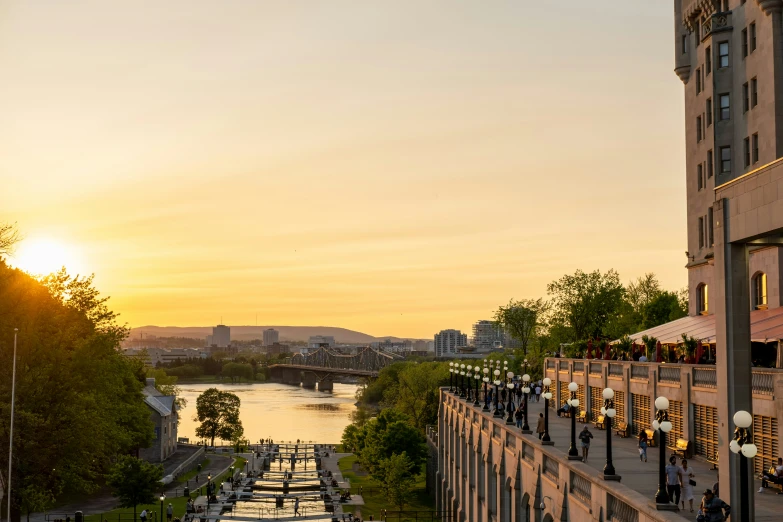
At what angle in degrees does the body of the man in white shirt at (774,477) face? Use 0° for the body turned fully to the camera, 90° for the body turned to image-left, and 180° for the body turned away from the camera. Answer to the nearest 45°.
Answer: approximately 90°

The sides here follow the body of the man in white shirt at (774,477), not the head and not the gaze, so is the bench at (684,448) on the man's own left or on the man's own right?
on the man's own right

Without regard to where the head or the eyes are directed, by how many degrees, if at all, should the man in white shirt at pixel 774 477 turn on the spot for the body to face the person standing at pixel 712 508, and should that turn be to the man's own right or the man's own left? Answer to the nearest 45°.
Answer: approximately 90° to the man's own left

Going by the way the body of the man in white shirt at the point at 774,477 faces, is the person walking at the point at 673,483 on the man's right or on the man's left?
on the man's left

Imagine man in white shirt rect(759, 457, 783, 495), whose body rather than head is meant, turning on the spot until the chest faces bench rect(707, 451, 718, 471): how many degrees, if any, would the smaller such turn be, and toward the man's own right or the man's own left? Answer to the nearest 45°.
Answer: approximately 90° to the man's own right

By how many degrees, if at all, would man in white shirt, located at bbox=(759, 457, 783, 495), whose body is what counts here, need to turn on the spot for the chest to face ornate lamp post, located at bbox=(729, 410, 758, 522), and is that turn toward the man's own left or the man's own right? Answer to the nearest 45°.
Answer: approximately 90° to the man's own left

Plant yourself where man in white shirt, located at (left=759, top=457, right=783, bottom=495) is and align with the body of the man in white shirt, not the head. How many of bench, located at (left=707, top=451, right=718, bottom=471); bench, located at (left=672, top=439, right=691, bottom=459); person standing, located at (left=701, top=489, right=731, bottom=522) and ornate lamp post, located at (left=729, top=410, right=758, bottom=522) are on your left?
2
